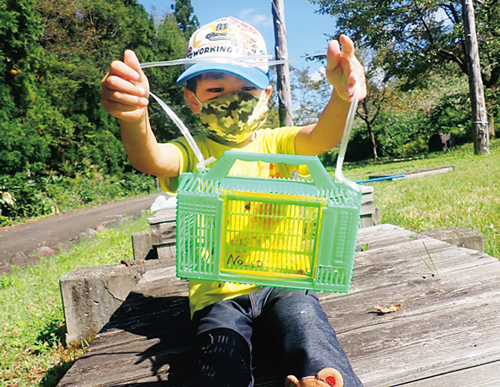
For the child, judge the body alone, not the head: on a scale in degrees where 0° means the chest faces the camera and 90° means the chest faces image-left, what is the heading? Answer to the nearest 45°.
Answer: approximately 0°

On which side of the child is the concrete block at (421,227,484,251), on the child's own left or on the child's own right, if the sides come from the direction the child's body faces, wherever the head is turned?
on the child's own left

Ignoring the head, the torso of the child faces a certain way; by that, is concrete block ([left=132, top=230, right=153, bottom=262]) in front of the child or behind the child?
behind
